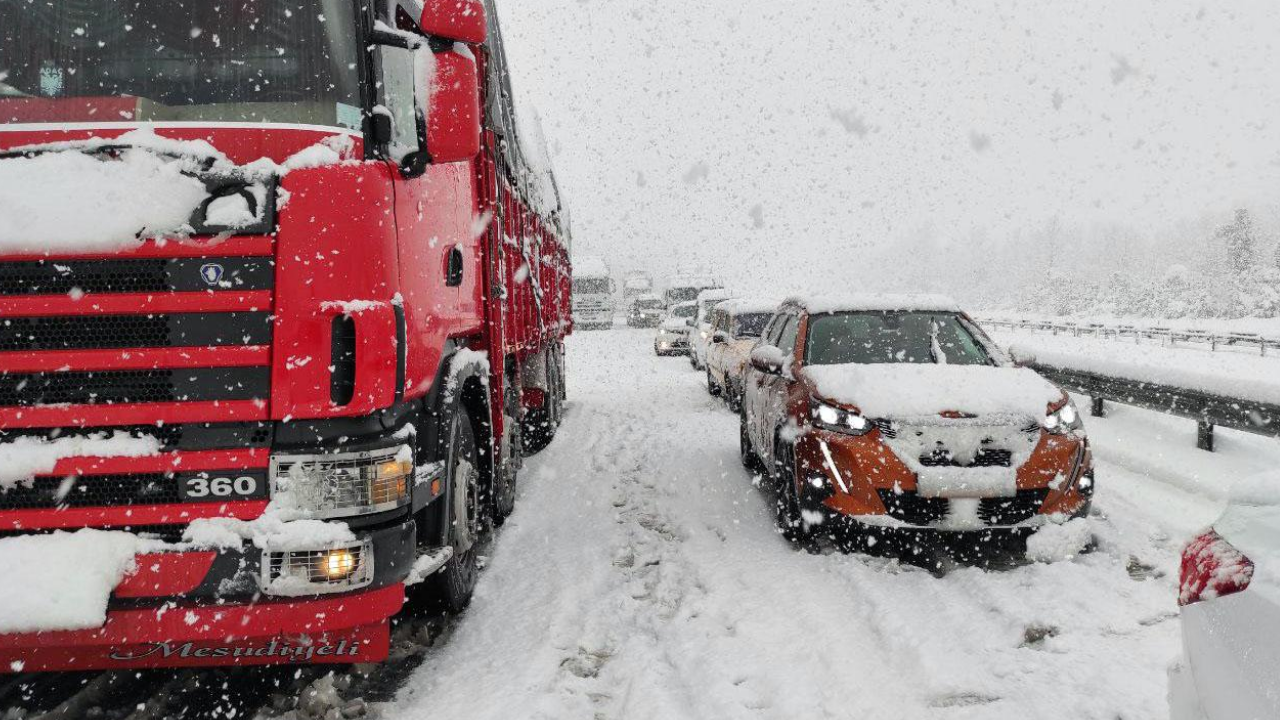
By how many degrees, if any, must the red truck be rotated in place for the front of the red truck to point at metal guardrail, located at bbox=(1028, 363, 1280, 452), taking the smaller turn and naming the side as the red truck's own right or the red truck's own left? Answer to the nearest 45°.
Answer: approximately 90° to the red truck's own left

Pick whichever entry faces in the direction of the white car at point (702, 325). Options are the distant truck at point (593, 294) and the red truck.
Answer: the distant truck

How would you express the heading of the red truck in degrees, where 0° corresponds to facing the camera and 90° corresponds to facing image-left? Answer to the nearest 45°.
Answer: approximately 0°

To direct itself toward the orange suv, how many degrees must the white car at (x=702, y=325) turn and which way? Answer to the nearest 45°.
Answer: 0° — it already faces it

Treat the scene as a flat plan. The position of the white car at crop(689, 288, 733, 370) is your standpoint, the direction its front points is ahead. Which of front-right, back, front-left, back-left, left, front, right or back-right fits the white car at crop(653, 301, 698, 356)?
back

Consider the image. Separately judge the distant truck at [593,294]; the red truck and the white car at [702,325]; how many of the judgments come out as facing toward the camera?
3

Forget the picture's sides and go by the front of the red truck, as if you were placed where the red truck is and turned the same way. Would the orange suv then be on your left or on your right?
on your left

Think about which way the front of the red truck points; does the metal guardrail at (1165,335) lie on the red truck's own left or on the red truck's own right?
on the red truck's own left

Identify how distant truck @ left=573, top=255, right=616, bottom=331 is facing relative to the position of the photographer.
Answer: facing the viewer

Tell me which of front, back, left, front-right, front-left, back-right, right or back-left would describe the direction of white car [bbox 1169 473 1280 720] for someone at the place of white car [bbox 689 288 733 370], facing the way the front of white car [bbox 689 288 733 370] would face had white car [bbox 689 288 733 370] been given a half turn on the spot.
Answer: back

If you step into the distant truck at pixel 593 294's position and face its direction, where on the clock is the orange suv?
The orange suv is roughly at 12 o'clock from the distant truck.

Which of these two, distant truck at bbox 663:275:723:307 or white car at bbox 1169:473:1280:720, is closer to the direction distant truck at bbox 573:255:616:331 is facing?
the white car

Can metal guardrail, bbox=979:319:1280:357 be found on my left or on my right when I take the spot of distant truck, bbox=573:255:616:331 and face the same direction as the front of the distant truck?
on my left
